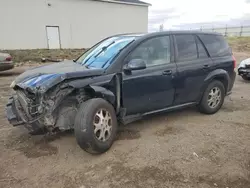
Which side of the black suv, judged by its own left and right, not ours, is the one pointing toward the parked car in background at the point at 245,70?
back

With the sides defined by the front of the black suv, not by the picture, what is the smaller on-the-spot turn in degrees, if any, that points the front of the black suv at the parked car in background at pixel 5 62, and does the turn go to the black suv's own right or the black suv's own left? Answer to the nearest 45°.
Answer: approximately 90° to the black suv's own right

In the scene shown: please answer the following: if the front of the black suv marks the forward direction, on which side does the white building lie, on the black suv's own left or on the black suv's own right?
on the black suv's own right

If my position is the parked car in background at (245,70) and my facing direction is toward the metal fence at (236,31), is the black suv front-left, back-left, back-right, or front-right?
back-left

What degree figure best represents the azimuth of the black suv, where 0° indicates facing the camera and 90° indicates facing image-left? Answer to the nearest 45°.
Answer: approximately 45°
